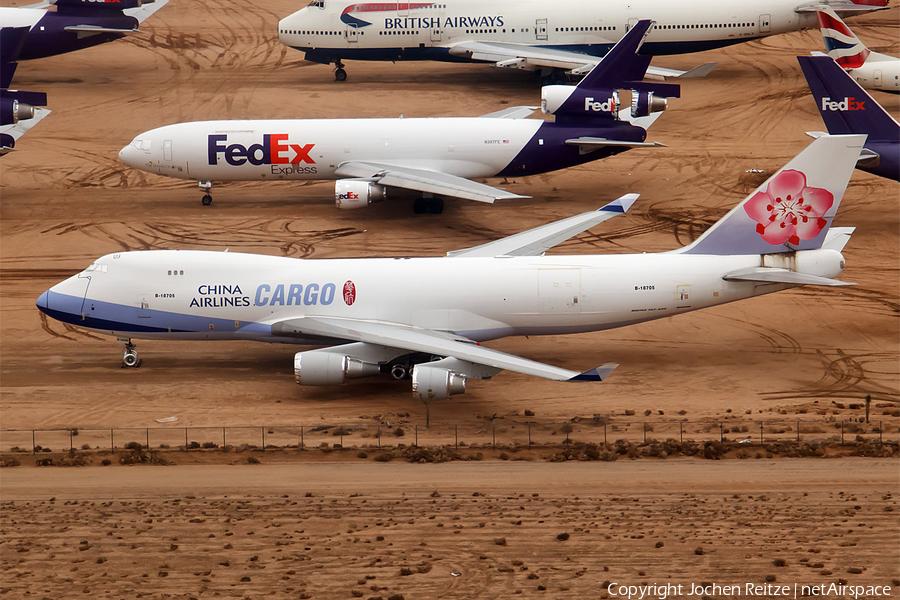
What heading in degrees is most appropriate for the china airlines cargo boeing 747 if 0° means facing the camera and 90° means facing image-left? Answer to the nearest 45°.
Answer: approximately 90°
